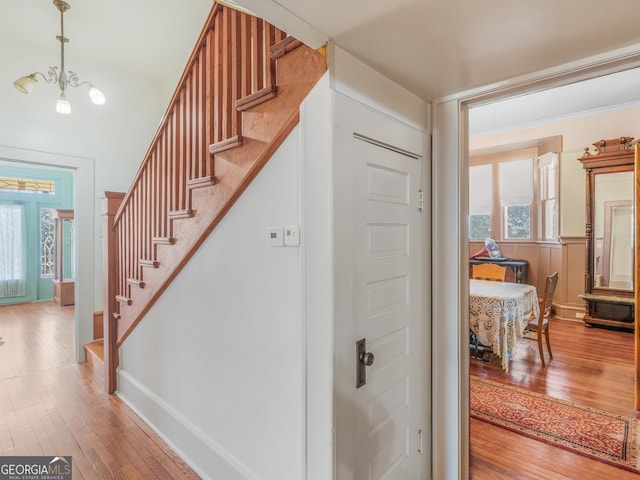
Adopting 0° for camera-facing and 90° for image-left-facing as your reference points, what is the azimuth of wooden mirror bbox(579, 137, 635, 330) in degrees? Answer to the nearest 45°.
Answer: approximately 45°

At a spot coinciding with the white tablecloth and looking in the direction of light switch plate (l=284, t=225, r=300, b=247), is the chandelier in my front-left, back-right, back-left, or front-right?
front-right

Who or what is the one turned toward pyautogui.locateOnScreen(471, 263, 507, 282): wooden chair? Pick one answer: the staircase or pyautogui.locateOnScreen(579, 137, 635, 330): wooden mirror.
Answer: the wooden mirror

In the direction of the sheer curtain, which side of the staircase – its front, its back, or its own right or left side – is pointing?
front

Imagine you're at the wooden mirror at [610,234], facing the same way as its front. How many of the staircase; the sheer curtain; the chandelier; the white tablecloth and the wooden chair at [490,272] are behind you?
0

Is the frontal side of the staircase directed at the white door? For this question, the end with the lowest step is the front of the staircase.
no

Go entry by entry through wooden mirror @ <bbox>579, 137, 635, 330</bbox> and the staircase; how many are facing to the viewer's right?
0

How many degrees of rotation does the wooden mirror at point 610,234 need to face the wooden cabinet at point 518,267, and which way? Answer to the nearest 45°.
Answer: approximately 90° to its right

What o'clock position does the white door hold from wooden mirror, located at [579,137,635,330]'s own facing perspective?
The white door is roughly at 11 o'clock from the wooden mirror.

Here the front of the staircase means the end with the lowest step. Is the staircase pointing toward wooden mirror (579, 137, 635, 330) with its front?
no

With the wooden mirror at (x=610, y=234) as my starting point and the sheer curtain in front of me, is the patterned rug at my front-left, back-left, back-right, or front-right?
front-left

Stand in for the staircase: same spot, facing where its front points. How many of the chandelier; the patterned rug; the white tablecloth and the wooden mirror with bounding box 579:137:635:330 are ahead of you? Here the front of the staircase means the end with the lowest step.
1

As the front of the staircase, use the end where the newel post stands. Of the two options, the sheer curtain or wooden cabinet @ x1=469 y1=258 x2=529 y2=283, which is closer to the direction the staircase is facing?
the sheer curtain

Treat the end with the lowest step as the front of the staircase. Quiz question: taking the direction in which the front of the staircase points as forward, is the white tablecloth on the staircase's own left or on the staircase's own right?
on the staircase's own right

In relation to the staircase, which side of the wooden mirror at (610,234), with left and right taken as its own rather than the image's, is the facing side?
front

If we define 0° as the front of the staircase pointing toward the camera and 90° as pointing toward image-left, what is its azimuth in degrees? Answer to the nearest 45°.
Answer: approximately 135°
